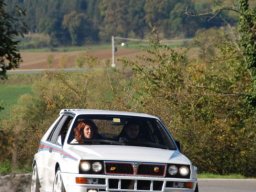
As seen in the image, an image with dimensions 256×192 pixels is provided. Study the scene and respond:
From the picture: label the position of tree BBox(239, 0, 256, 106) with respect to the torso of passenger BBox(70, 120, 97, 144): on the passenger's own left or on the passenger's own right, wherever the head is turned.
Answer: on the passenger's own left

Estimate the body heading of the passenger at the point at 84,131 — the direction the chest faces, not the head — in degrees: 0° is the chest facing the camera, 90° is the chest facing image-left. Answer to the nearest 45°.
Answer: approximately 315°

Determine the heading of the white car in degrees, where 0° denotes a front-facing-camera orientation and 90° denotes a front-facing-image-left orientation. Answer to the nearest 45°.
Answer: approximately 0°

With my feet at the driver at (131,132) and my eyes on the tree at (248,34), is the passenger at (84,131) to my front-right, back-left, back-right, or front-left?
back-left

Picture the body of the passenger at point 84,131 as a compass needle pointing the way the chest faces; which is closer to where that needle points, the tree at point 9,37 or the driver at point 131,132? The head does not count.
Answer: the driver

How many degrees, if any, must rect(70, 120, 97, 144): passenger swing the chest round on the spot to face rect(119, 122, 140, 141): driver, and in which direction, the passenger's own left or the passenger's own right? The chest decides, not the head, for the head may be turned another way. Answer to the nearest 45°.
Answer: approximately 45° to the passenger's own left

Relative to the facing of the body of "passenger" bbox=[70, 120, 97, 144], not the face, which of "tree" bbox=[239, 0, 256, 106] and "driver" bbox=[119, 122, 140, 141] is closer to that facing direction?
the driver
